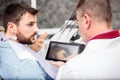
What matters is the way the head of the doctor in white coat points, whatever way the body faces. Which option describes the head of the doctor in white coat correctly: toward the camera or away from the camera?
away from the camera

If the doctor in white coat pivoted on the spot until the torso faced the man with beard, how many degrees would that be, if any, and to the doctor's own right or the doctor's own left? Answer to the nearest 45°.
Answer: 0° — they already face them

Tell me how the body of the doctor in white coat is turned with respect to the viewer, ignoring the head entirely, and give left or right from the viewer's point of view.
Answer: facing away from the viewer and to the left of the viewer
